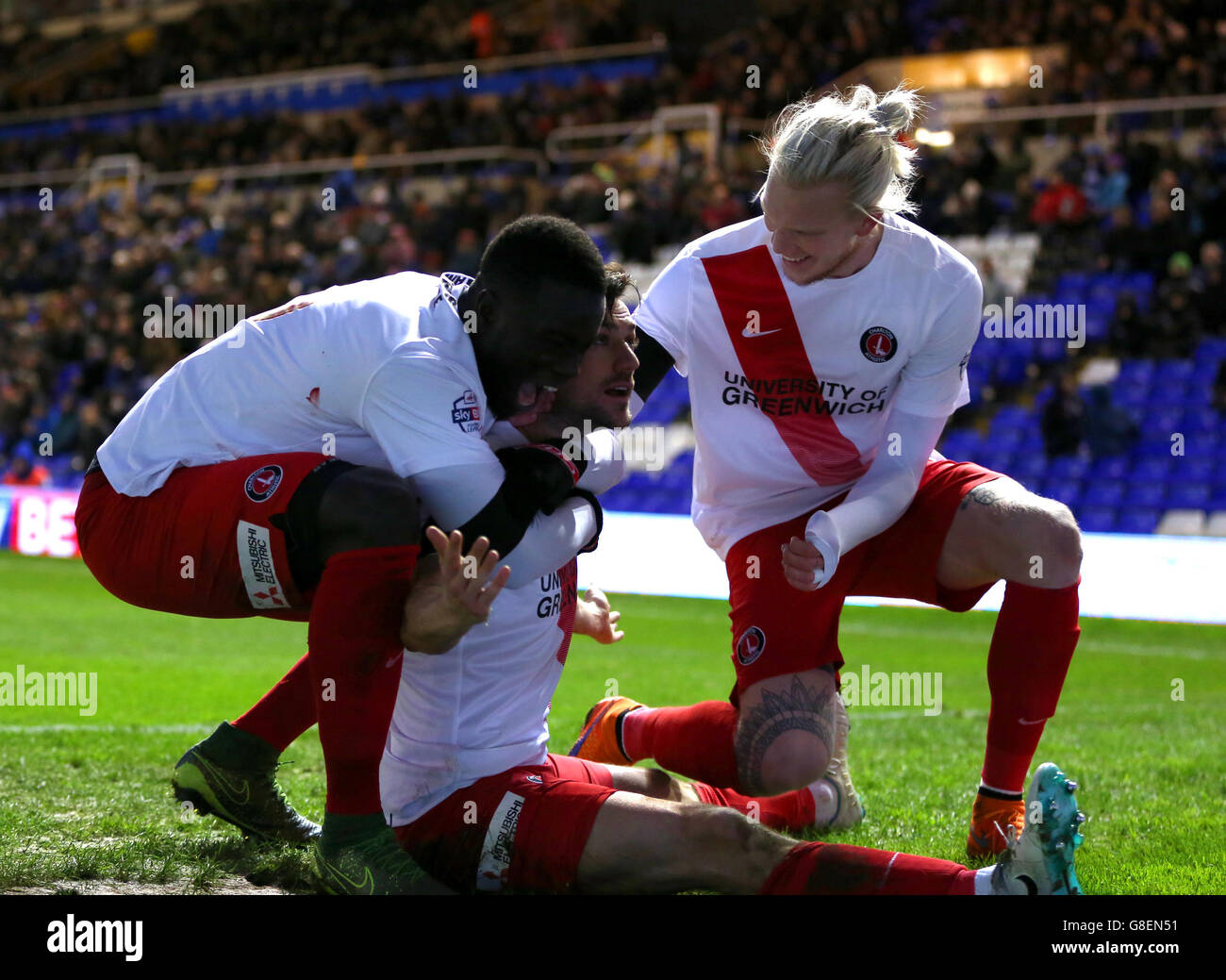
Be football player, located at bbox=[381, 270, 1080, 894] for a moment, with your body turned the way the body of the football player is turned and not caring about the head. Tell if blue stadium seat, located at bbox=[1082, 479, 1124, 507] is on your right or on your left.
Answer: on your left

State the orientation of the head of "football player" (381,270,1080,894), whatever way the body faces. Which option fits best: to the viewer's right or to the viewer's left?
to the viewer's right

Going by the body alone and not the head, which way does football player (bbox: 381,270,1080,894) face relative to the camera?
to the viewer's right

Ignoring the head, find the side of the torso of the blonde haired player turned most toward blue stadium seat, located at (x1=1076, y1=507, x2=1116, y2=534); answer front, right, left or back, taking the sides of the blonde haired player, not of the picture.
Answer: back

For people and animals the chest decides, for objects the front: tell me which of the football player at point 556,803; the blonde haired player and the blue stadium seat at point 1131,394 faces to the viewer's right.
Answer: the football player

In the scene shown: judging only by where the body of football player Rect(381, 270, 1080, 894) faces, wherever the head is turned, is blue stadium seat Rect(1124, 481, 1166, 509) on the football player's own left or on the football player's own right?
on the football player's own left

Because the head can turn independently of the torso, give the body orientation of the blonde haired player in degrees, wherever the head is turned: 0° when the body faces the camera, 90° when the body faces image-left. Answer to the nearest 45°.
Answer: approximately 0°

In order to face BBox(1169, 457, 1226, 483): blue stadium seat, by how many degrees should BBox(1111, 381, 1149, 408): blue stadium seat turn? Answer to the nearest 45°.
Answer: approximately 45° to its left
